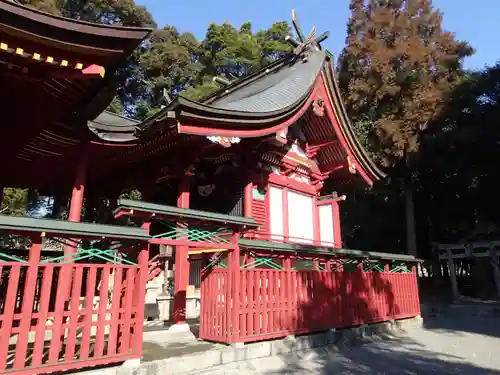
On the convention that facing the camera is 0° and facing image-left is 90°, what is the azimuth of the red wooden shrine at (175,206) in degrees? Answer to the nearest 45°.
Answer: approximately 45°

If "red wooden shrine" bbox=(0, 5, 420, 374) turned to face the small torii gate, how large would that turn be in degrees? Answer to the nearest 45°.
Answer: approximately 180°

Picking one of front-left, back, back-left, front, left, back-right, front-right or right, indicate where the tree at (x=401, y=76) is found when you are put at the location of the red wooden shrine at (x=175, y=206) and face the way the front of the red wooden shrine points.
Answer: back

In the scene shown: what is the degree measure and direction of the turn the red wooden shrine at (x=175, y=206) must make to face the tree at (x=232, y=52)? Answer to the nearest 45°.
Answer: approximately 135° to its right
